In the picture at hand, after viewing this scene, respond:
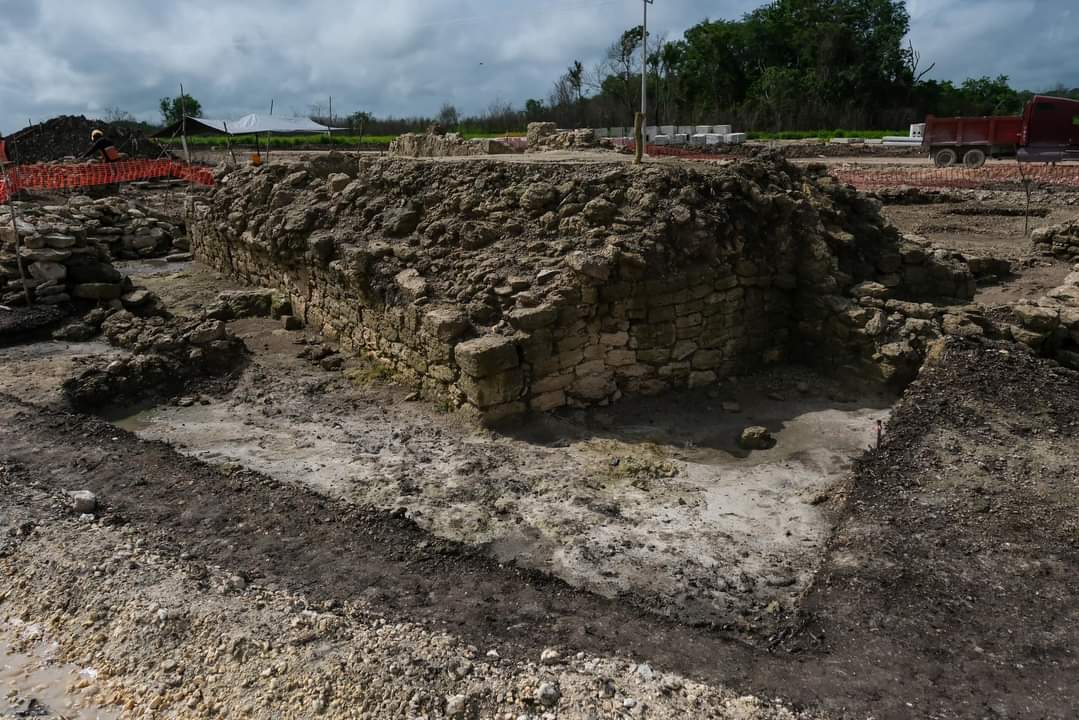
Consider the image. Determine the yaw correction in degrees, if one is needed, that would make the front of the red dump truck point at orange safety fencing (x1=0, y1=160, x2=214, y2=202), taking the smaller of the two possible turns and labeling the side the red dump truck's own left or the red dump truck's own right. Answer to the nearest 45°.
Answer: approximately 135° to the red dump truck's own right

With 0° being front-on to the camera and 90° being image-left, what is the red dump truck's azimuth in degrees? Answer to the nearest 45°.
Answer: approximately 270°

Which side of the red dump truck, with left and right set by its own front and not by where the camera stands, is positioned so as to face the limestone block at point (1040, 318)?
right

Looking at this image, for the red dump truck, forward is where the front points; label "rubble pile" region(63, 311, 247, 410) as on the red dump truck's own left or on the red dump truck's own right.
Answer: on the red dump truck's own right

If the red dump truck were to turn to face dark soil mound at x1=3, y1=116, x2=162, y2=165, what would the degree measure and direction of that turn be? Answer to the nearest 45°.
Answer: approximately 180°

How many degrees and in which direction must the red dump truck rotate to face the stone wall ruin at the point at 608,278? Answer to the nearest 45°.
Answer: approximately 90° to its right

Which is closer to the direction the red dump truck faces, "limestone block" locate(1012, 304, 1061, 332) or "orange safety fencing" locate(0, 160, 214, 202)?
the limestone block

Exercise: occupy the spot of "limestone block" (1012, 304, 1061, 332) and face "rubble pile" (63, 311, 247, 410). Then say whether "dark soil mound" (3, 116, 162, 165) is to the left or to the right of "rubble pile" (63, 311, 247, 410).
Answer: right

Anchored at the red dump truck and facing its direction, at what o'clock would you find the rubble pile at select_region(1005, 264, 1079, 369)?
The rubble pile is roughly at 3 o'clock from the red dump truck.

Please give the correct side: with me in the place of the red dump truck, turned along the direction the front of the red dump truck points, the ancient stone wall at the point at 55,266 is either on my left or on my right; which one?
on my right

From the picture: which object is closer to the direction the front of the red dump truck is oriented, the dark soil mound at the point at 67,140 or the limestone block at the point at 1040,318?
the limestone block

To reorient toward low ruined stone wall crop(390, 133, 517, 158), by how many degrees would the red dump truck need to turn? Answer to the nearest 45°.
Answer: approximately 135° to its right

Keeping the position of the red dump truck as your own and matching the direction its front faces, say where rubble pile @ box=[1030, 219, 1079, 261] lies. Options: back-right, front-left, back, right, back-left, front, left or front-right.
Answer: right
